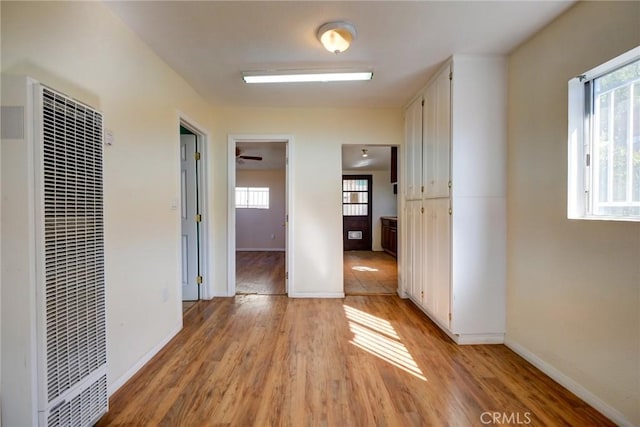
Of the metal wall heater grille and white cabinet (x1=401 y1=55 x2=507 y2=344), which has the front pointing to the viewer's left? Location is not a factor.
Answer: the white cabinet

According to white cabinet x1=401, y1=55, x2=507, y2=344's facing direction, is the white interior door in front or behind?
in front

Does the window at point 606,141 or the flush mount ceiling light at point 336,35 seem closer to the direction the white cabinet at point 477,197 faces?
the flush mount ceiling light

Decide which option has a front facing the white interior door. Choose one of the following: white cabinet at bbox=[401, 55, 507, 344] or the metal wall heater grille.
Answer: the white cabinet

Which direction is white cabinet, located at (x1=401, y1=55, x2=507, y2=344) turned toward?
to the viewer's left

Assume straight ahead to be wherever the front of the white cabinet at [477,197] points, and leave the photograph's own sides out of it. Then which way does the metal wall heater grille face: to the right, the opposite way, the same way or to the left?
the opposite way

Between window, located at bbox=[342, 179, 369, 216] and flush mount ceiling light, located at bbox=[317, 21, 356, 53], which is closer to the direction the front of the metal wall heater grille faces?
the flush mount ceiling light

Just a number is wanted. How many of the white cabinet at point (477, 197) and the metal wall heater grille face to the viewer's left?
1

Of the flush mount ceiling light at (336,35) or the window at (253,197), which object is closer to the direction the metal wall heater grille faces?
the flush mount ceiling light

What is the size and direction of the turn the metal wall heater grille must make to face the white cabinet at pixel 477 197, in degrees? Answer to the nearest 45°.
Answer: approximately 45° to its left

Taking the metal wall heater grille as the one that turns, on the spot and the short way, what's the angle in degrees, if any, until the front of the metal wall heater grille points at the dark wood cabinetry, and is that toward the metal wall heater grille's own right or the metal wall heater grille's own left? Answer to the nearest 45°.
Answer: approximately 90° to the metal wall heater grille's own left

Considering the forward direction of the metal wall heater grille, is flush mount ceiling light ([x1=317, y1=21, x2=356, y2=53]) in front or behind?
in front

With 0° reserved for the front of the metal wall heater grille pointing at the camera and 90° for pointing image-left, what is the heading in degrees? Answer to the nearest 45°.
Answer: approximately 315°
